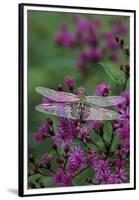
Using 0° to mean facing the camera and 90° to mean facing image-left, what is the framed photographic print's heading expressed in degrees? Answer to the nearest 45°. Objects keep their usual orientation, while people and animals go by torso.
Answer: approximately 315°
